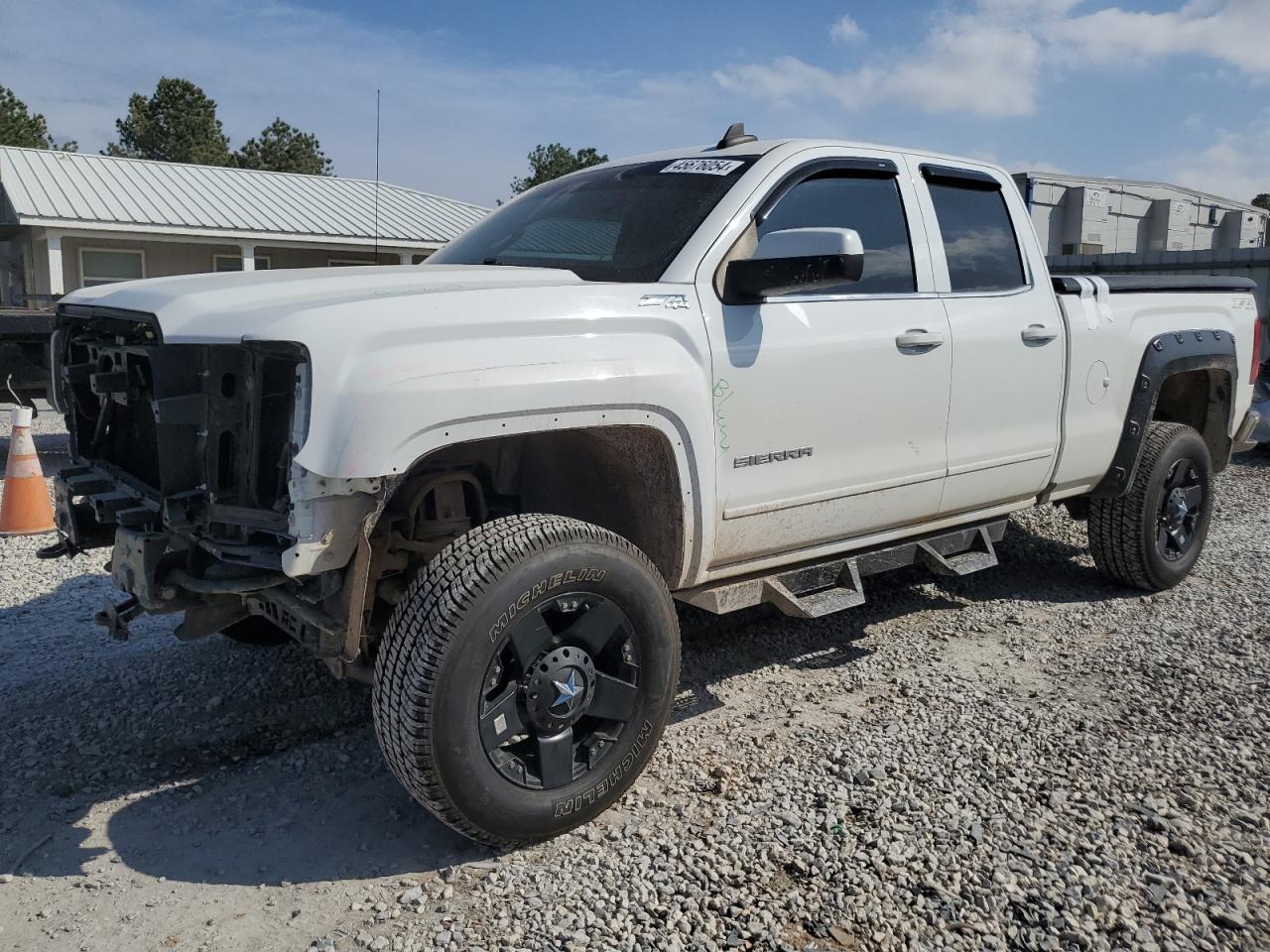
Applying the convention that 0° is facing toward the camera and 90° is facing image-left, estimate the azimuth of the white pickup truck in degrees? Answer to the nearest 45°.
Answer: approximately 45°

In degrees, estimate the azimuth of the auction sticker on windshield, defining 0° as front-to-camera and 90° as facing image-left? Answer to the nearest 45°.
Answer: approximately 45°

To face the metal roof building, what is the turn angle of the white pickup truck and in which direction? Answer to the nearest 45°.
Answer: approximately 90° to its right

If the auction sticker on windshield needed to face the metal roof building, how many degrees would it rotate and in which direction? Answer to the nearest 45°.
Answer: approximately 90° to its right
